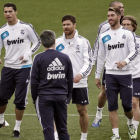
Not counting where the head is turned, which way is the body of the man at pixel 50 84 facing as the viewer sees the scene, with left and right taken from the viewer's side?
facing away from the viewer

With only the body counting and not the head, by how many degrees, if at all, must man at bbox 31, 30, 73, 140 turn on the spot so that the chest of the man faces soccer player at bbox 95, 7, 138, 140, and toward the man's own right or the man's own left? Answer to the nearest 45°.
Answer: approximately 45° to the man's own right

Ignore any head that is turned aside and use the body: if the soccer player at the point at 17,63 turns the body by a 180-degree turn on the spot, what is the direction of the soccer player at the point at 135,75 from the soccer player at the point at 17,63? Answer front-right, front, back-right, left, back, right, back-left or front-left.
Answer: right

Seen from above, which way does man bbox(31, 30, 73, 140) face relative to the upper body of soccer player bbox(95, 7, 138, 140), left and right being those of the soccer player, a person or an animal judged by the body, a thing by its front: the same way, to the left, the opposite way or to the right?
the opposite way

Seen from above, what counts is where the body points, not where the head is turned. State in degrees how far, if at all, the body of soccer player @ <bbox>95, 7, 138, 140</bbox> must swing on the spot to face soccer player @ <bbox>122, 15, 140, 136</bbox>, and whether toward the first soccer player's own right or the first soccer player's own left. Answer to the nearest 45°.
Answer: approximately 135° to the first soccer player's own left

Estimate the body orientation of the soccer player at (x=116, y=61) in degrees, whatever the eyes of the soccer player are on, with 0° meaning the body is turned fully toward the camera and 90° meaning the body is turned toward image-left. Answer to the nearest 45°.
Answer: approximately 0°

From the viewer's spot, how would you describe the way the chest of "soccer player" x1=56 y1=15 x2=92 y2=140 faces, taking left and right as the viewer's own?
facing the viewer and to the left of the viewer

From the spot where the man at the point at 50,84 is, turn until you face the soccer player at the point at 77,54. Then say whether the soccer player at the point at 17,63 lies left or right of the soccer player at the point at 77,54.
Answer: left

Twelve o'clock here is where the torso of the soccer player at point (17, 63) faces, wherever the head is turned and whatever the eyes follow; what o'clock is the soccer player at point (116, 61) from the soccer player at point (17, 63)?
the soccer player at point (116, 61) is roughly at 10 o'clock from the soccer player at point (17, 63).
